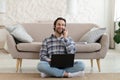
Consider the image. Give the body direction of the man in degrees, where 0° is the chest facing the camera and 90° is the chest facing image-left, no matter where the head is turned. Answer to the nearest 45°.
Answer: approximately 0°

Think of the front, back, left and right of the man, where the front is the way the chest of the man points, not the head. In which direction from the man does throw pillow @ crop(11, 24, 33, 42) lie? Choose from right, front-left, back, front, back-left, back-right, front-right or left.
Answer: back-right
